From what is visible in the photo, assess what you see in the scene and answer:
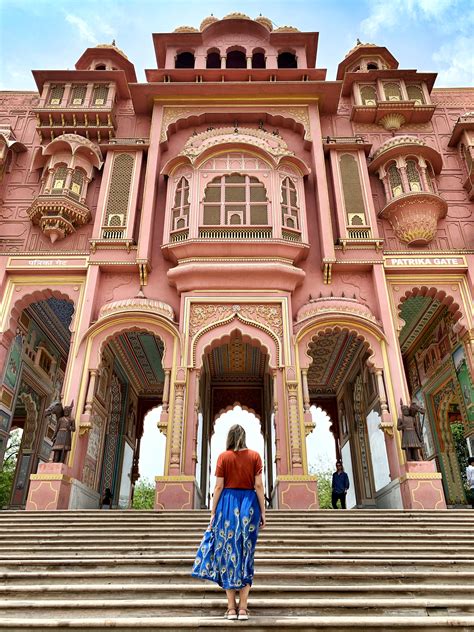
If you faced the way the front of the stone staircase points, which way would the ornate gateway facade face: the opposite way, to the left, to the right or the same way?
the same way

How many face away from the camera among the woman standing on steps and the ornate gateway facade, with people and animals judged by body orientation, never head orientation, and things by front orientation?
1

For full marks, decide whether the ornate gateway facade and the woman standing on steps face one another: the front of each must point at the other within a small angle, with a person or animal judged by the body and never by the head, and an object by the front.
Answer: yes

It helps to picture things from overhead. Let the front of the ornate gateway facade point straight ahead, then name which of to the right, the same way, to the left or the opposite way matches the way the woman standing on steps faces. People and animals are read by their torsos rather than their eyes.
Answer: the opposite way

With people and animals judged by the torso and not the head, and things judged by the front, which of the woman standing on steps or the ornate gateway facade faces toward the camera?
the ornate gateway facade

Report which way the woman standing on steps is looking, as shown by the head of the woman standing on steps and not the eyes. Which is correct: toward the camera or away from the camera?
away from the camera

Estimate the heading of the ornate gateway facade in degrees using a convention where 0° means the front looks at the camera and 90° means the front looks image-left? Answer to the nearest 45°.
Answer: approximately 0°

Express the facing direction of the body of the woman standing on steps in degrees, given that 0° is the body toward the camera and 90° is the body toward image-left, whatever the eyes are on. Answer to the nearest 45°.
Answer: approximately 180°

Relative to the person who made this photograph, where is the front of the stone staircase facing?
facing the viewer

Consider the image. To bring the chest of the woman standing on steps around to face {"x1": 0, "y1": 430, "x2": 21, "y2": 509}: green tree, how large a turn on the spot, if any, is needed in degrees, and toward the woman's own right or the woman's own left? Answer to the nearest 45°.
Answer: approximately 45° to the woman's own left
